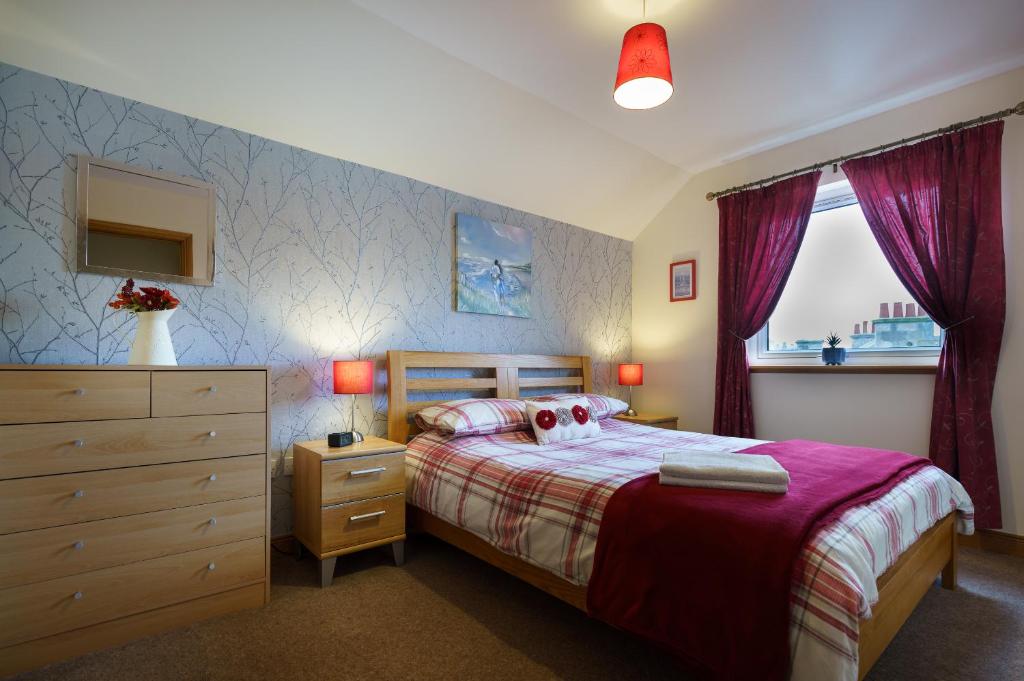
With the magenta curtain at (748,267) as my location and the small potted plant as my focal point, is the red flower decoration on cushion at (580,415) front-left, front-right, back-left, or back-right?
back-right

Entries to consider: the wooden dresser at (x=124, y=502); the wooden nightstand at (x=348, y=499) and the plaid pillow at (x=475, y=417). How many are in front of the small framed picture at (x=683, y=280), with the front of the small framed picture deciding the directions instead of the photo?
3

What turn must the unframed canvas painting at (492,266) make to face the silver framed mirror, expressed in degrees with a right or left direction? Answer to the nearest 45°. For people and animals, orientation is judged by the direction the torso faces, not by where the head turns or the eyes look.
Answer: approximately 90° to its right

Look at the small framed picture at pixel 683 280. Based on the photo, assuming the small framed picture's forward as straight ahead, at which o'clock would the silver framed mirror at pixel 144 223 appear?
The silver framed mirror is roughly at 12 o'clock from the small framed picture.

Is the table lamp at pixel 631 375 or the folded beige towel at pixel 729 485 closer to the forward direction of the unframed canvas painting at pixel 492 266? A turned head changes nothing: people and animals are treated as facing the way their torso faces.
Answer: the folded beige towel

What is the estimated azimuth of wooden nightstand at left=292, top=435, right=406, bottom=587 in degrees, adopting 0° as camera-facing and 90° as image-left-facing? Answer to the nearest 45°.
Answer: approximately 315°

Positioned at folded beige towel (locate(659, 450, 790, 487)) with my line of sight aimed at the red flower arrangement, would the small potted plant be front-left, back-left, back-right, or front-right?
back-right

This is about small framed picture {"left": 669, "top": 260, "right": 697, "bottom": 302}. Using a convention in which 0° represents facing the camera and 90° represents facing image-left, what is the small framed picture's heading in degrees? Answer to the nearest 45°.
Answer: approximately 45°
